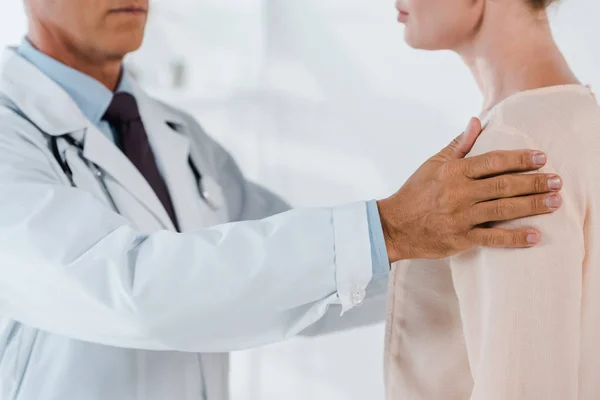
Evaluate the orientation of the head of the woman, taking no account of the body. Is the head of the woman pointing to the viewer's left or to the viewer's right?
to the viewer's left

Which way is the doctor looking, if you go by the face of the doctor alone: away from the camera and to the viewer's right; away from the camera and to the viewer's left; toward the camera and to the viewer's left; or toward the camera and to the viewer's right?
toward the camera and to the viewer's right

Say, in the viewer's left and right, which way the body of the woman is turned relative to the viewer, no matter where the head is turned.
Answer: facing to the left of the viewer

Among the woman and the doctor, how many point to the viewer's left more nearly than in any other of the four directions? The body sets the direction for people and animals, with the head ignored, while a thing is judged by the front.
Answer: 1

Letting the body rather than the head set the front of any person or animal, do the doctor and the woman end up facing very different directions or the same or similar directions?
very different directions

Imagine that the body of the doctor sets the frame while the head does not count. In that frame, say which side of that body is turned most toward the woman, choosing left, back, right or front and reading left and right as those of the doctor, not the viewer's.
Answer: front
